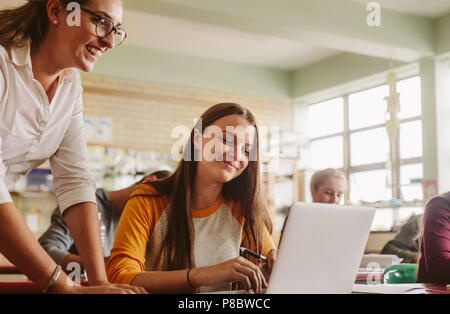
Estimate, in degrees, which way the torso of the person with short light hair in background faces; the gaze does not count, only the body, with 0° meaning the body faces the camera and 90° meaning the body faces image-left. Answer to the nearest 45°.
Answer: approximately 315°

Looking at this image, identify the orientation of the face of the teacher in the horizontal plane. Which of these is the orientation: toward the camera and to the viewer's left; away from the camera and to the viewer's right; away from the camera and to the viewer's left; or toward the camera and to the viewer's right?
toward the camera and to the viewer's right

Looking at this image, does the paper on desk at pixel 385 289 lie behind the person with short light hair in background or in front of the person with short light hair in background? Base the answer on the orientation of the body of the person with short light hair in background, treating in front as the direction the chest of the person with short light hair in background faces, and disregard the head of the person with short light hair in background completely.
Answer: in front

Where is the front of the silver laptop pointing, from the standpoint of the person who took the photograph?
facing away from the viewer and to the left of the viewer

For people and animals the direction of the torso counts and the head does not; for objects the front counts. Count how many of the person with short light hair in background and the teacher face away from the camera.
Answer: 0

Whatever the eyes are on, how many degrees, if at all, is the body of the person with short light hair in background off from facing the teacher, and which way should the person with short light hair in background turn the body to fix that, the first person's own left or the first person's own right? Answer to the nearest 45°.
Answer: approximately 45° to the first person's own right

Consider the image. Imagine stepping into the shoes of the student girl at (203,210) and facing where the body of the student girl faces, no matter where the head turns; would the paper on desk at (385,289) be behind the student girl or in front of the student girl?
in front

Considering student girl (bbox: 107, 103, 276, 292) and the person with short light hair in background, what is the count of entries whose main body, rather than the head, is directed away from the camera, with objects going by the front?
0

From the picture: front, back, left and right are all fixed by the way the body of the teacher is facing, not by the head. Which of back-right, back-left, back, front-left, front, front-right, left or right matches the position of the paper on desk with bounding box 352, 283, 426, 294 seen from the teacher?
front-left

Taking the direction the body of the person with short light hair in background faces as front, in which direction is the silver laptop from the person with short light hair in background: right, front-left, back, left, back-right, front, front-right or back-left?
front-right

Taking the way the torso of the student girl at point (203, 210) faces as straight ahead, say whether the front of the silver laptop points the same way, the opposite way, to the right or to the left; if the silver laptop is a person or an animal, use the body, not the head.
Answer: the opposite way

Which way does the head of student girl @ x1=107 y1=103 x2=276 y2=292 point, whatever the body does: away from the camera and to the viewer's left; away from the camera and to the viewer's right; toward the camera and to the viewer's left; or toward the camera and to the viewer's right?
toward the camera and to the viewer's right

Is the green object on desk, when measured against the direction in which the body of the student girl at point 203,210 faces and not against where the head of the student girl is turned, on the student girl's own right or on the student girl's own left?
on the student girl's own left

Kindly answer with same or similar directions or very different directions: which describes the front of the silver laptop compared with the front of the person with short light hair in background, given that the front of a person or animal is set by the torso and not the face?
very different directions
